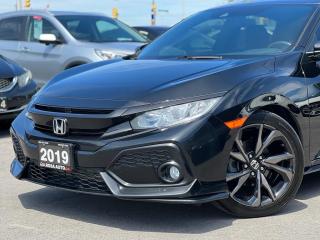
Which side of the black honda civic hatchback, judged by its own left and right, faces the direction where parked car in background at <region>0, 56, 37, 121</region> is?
right

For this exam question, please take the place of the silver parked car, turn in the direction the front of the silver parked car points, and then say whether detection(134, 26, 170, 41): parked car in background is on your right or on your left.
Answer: on your left

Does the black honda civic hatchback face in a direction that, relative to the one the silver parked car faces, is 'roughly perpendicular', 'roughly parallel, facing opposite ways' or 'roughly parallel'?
roughly perpendicular

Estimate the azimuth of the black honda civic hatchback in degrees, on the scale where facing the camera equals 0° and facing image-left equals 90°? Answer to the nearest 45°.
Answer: approximately 45°

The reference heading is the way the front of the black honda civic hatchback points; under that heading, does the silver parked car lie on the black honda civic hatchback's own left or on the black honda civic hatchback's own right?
on the black honda civic hatchback's own right

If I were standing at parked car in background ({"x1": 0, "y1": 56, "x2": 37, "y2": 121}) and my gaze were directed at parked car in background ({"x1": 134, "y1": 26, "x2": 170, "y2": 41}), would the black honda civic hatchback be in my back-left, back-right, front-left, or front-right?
back-right

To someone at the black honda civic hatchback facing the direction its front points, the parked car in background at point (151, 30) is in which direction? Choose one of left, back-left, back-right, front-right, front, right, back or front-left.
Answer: back-right

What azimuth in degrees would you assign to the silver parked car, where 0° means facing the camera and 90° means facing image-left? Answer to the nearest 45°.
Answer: approximately 315°

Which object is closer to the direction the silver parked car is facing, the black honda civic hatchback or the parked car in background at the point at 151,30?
the black honda civic hatchback
